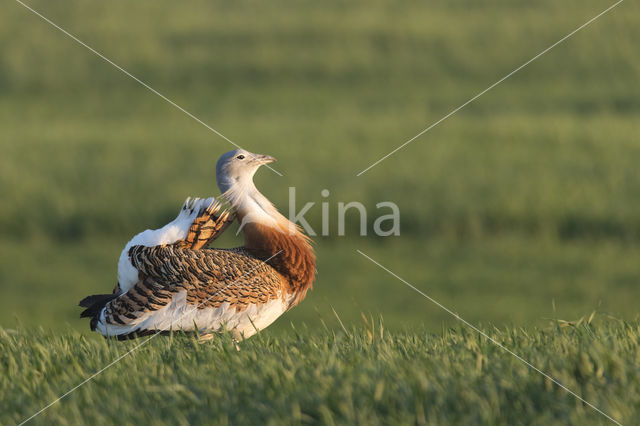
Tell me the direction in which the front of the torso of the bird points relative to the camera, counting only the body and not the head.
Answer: to the viewer's right
